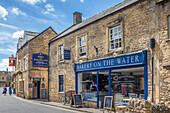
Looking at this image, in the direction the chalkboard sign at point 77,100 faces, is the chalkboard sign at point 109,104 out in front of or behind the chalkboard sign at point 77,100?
in front

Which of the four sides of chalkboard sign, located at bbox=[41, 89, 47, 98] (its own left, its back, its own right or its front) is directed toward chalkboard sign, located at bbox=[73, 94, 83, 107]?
front

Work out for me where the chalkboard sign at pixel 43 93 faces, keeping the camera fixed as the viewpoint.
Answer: facing the viewer

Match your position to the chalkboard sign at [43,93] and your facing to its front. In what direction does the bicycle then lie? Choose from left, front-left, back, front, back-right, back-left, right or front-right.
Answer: front

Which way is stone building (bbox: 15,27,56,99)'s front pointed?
toward the camera

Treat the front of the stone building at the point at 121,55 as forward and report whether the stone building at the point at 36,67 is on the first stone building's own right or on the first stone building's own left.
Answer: on the first stone building's own right

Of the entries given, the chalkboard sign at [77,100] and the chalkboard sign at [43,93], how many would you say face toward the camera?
2

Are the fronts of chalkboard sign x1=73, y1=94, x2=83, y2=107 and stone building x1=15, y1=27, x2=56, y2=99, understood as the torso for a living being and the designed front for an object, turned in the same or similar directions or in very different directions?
same or similar directions

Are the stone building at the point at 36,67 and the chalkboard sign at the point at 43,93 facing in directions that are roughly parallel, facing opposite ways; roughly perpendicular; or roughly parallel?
roughly parallel

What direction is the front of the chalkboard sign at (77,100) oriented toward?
toward the camera
